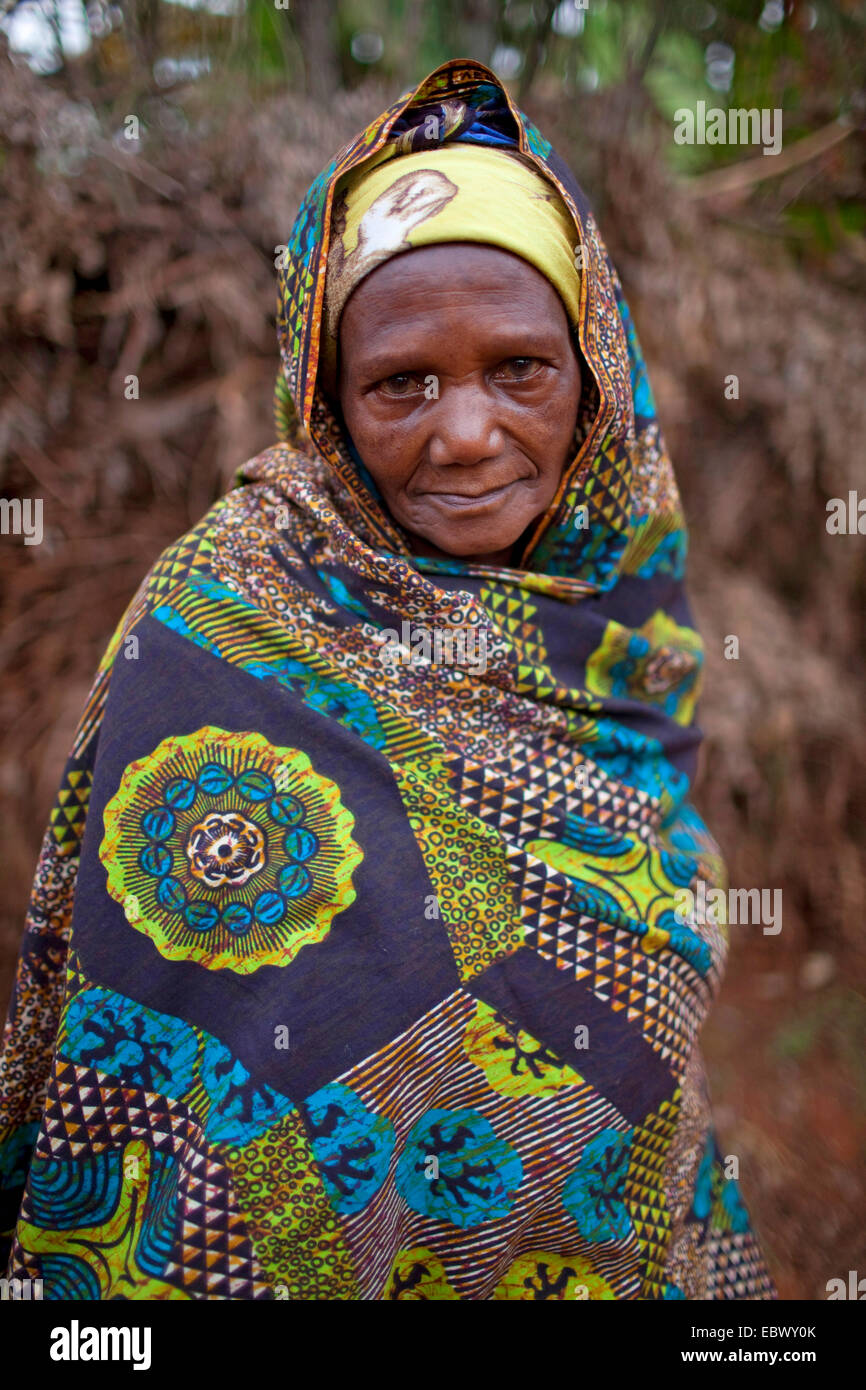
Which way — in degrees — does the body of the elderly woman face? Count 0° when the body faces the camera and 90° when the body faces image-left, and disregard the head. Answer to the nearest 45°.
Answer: approximately 0°
